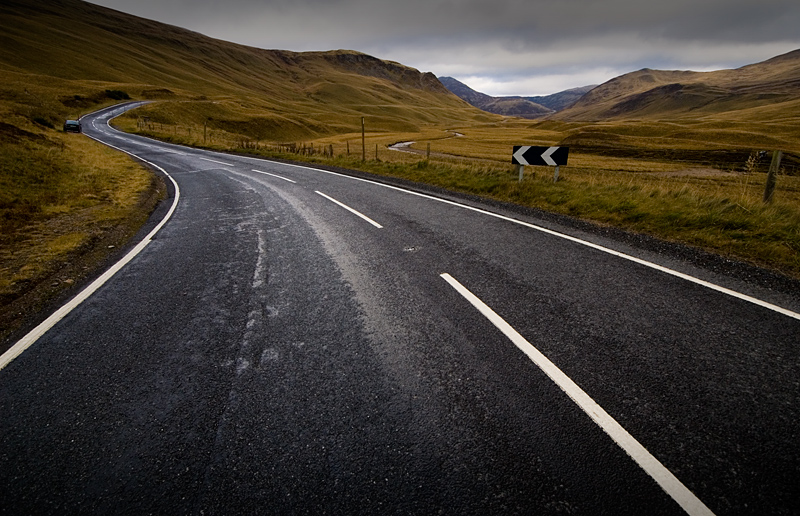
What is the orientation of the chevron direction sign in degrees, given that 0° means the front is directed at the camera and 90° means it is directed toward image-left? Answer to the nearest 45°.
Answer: approximately 0°

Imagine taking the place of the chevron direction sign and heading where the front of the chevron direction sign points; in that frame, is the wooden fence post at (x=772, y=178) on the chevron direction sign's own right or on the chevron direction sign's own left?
on the chevron direction sign's own left

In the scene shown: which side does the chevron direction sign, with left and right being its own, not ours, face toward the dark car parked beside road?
right

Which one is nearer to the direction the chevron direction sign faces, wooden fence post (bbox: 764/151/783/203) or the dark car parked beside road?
the wooden fence post
